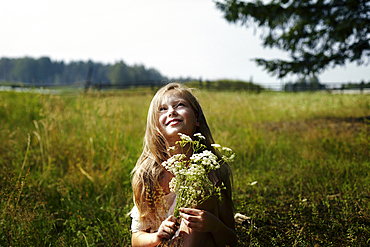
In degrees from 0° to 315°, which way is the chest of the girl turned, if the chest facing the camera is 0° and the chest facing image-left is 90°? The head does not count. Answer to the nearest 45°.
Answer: approximately 0°

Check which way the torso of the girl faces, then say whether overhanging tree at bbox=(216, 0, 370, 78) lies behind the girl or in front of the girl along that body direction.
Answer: behind
